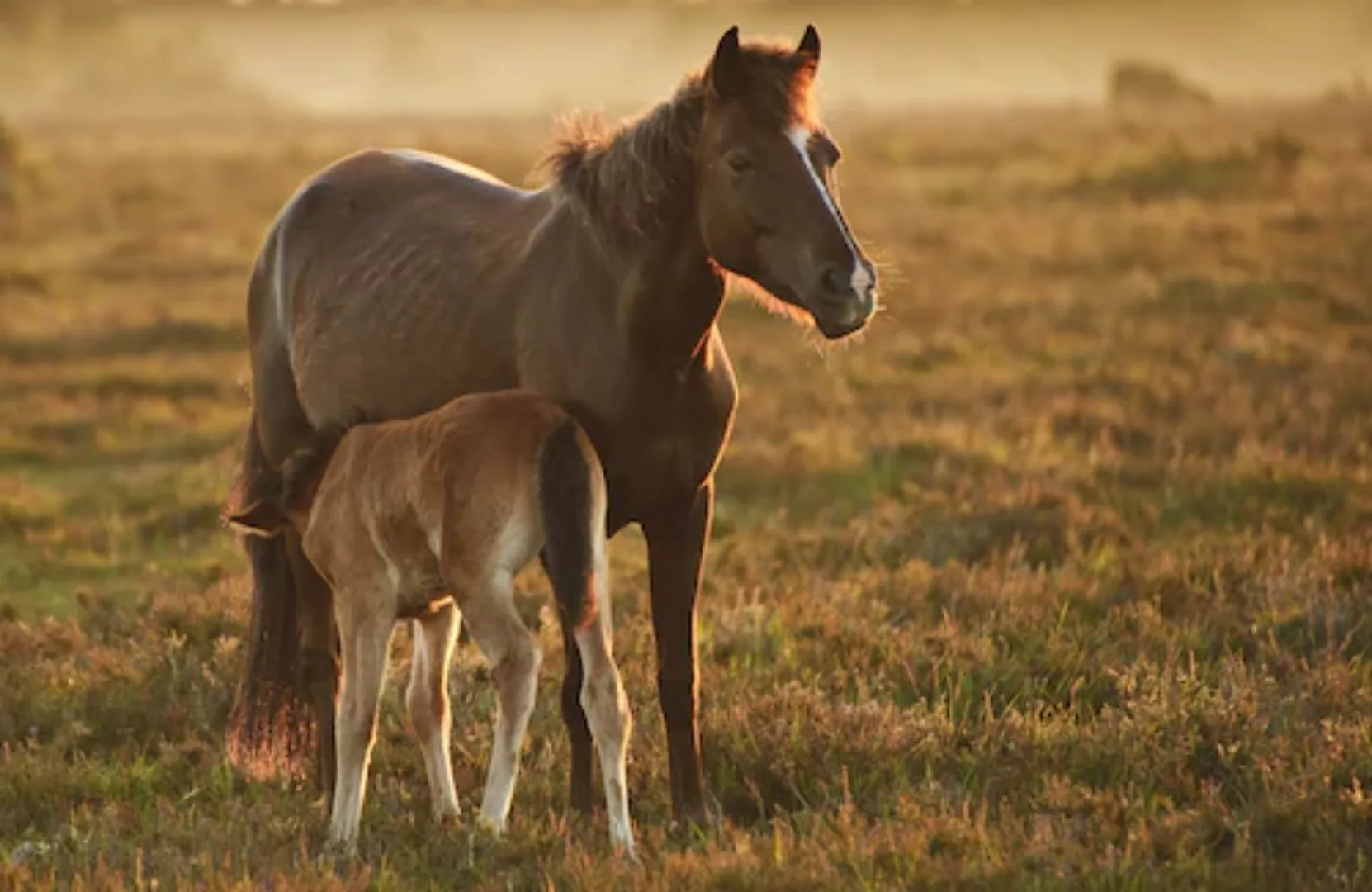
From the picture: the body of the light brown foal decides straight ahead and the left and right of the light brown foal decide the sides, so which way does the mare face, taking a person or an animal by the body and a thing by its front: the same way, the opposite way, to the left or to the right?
the opposite way

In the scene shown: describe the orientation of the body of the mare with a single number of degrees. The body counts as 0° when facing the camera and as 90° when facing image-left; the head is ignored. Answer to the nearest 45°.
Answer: approximately 315°

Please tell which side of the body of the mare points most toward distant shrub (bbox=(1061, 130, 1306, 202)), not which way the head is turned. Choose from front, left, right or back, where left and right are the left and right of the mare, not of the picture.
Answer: left

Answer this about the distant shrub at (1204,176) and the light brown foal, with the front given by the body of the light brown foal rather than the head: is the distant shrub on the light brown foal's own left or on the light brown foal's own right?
on the light brown foal's own right

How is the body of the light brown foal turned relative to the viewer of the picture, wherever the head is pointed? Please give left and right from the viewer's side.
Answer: facing away from the viewer and to the left of the viewer
